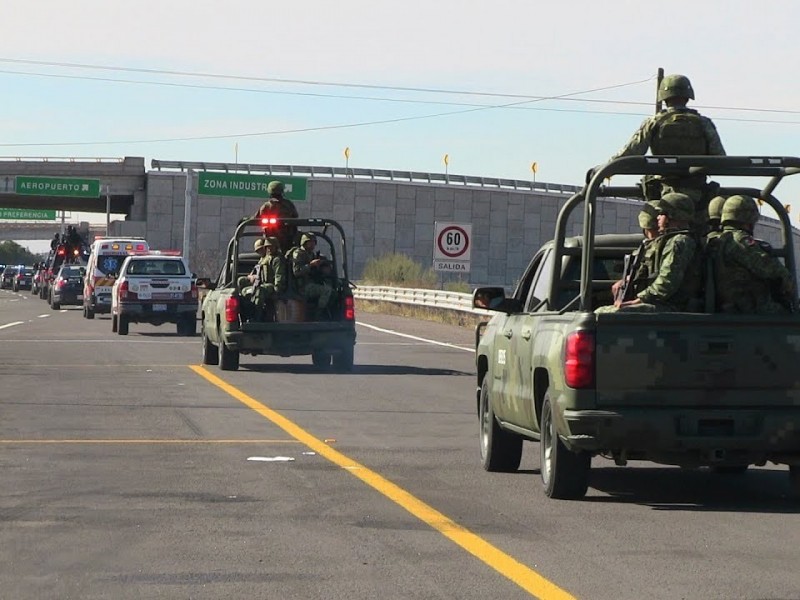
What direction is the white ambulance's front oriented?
away from the camera

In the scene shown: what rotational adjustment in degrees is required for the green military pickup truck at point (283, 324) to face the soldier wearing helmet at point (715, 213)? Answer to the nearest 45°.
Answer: approximately 180°

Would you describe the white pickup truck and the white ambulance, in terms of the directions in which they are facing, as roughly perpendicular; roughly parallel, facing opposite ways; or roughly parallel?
roughly parallel

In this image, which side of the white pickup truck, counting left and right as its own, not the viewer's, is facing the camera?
back

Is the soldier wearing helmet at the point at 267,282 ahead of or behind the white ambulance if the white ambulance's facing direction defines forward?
behind

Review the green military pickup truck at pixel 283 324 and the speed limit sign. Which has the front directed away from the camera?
the green military pickup truck

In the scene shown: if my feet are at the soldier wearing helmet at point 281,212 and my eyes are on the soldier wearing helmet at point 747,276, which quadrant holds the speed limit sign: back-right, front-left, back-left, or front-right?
back-left

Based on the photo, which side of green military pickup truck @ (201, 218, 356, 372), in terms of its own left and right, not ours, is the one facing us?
back

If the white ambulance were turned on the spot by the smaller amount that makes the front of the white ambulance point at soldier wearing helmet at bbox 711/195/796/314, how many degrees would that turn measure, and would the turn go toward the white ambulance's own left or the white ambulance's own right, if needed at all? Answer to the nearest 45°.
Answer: approximately 180°

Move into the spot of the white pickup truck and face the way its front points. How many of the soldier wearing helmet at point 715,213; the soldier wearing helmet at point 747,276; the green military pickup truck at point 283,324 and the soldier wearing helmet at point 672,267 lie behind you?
4

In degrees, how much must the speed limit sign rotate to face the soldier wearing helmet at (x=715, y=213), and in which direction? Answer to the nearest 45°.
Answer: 0° — it already faces them

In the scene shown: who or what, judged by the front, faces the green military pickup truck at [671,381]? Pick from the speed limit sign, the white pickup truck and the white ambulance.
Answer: the speed limit sign

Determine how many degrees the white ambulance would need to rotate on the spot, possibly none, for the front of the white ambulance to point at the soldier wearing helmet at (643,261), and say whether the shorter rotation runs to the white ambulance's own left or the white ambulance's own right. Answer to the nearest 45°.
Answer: approximately 180°

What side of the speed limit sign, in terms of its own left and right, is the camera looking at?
front

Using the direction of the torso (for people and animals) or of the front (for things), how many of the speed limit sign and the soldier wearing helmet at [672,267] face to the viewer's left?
1

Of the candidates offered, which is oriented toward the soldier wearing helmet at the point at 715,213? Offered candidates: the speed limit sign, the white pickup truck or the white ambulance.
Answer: the speed limit sign

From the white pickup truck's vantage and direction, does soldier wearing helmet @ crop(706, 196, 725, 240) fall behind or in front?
behind

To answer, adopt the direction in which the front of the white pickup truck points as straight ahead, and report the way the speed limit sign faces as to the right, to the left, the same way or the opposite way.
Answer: the opposite way

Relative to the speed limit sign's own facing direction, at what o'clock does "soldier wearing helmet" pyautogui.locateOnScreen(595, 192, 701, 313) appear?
The soldier wearing helmet is roughly at 12 o'clock from the speed limit sign.

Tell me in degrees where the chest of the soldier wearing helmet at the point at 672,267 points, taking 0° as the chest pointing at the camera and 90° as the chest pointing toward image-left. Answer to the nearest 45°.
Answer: approximately 90°

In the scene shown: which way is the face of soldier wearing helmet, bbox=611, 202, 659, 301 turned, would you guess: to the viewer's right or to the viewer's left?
to the viewer's left

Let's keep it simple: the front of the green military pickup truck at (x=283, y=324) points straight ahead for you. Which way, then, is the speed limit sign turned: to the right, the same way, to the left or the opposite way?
the opposite way
